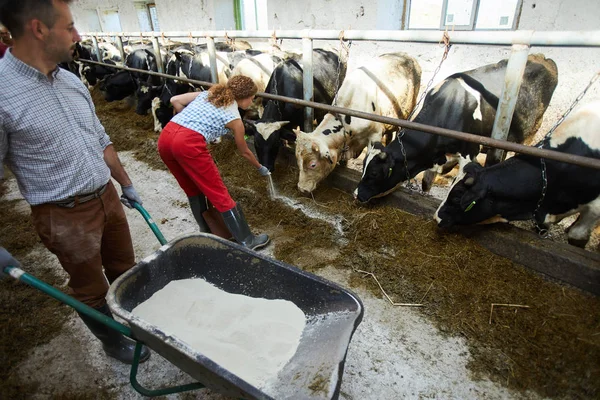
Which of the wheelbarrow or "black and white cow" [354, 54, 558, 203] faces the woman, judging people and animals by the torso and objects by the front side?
the black and white cow

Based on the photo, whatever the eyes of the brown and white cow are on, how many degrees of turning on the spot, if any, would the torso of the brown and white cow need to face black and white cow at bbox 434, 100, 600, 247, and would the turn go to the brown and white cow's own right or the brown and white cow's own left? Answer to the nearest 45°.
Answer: approximately 90° to the brown and white cow's own left

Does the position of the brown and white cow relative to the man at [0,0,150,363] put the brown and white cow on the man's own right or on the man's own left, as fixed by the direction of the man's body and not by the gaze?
on the man's own left

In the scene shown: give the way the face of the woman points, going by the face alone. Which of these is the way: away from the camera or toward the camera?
away from the camera

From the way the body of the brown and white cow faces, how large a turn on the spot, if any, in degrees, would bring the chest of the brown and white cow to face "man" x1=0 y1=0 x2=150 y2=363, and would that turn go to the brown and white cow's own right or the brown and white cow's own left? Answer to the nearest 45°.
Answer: approximately 45° to the brown and white cow's own left

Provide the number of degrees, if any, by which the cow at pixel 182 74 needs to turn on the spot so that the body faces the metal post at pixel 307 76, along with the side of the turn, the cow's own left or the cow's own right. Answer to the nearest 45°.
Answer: approximately 45° to the cow's own left

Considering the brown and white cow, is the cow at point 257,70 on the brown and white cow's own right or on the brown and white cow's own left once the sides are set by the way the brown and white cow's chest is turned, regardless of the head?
on the brown and white cow's own right

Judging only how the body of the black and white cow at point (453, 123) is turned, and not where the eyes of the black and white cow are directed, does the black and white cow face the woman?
yes

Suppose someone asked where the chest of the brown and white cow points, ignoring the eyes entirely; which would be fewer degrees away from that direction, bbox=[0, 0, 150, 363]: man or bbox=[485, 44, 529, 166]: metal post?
the man

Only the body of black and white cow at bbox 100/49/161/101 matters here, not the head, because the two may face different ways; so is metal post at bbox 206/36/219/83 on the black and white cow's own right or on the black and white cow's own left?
on the black and white cow's own left

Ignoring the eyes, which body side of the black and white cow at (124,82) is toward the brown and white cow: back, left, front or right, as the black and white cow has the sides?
left

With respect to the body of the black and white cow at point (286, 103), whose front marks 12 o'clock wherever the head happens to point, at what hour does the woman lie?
The woman is roughly at 11 o'clock from the black and white cow.

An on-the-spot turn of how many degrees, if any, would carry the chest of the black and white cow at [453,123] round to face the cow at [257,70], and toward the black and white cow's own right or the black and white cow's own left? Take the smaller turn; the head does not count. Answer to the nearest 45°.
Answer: approximately 90° to the black and white cow's own right

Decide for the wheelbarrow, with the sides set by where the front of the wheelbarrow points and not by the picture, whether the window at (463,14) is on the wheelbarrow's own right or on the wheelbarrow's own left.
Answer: on the wheelbarrow's own left

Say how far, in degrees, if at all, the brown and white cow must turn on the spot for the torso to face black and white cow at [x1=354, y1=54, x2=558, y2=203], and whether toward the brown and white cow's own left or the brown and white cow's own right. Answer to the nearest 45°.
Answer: approximately 90° to the brown and white cow's own left

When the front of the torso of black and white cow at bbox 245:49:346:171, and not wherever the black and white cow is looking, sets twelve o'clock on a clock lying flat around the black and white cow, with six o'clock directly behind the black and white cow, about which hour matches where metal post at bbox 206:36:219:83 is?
The metal post is roughly at 3 o'clock from the black and white cow.
